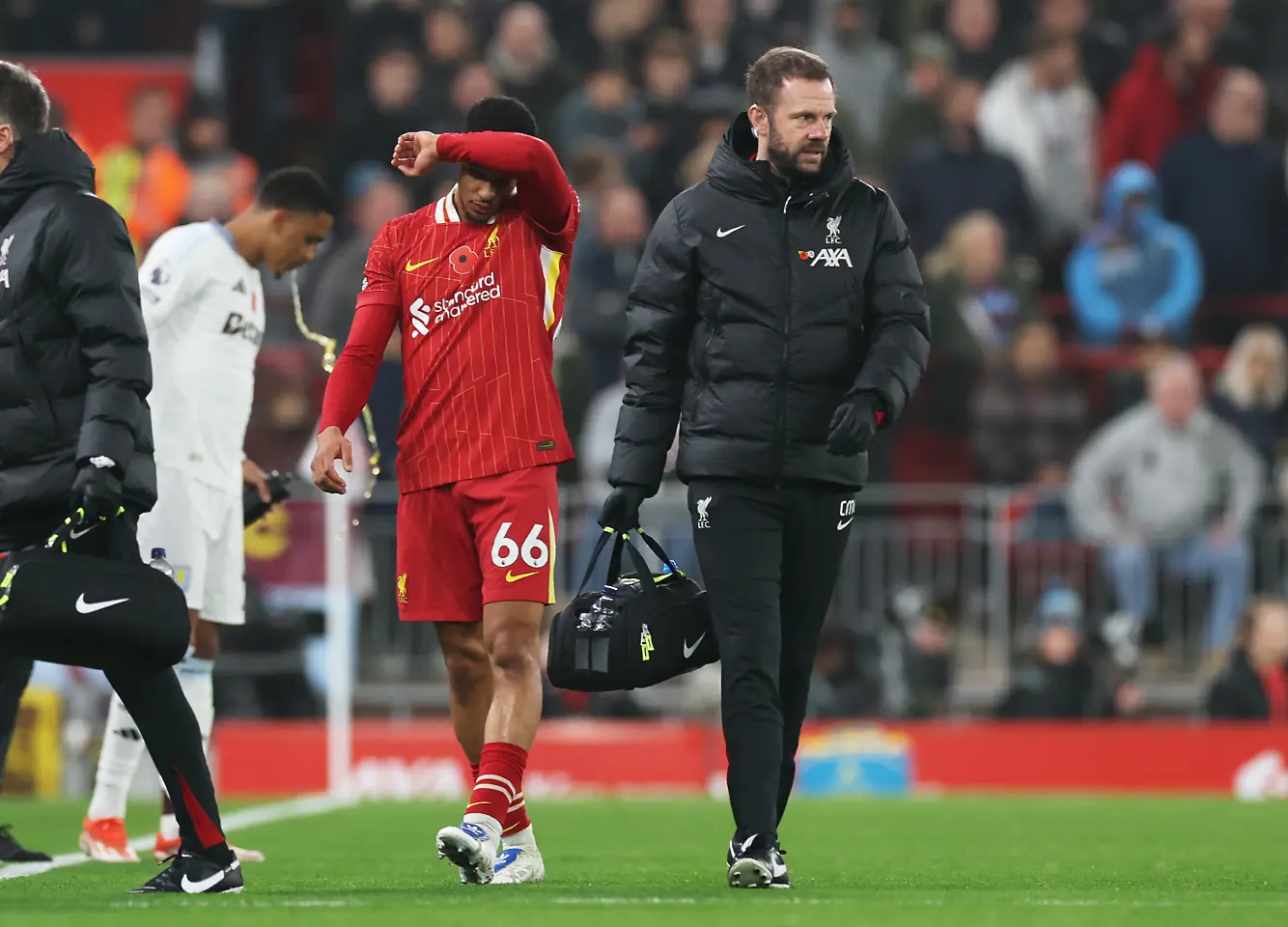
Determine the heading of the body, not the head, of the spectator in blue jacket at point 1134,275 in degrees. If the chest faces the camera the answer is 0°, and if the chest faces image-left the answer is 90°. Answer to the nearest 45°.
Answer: approximately 0°

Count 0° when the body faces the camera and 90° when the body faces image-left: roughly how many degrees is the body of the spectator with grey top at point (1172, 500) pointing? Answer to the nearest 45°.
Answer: approximately 0°

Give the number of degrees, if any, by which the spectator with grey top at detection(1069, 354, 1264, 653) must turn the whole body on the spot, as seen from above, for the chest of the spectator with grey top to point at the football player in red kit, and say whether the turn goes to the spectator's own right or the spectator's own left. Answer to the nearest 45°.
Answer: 0° — they already face them

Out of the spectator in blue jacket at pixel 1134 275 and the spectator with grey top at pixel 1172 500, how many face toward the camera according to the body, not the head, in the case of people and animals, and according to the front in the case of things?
2

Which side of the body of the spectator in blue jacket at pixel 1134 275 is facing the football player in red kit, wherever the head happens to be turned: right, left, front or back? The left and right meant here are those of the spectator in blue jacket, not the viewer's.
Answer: front
